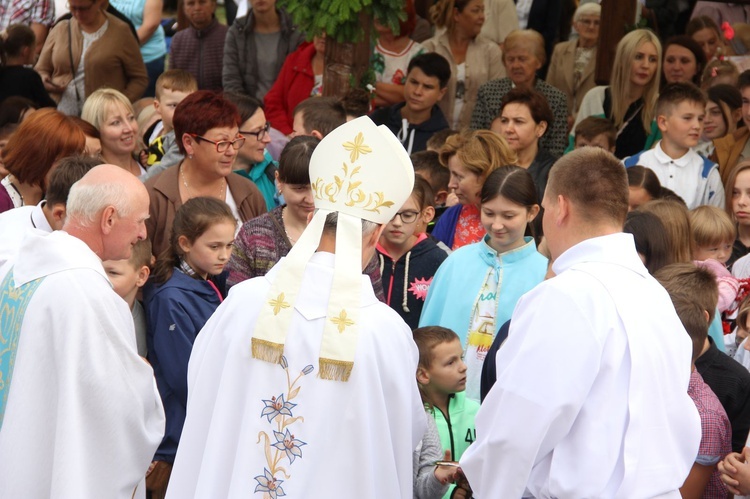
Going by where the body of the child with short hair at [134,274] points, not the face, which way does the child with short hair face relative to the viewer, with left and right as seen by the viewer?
facing the viewer and to the left of the viewer

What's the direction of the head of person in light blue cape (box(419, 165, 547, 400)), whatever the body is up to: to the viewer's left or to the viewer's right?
to the viewer's left

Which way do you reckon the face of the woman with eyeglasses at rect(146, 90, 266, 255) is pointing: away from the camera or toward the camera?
toward the camera

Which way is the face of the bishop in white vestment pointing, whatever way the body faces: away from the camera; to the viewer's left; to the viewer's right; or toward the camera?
away from the camera

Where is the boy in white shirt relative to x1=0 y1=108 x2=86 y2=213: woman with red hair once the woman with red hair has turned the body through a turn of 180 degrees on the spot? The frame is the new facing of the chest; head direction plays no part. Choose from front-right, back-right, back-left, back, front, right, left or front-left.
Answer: back

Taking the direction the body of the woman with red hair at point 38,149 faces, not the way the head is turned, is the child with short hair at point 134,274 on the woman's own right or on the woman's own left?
on the woman's own right

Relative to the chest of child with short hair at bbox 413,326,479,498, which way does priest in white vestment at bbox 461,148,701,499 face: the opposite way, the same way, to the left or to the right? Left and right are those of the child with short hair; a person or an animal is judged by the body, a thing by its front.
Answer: the opposite way

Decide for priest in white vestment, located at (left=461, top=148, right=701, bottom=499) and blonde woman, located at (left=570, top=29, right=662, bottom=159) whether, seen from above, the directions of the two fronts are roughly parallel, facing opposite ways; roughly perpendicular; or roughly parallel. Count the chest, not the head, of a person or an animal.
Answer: roughly parallel, facing opposite ways
